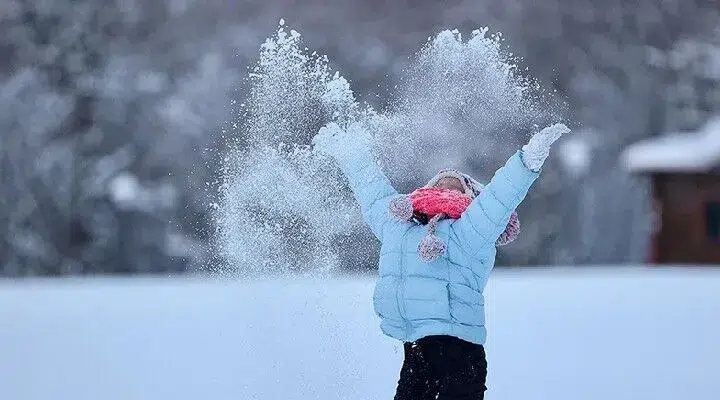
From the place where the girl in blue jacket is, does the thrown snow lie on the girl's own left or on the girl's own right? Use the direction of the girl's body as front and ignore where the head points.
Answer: on the girl's own right

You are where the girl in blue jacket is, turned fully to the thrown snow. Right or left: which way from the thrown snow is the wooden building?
right

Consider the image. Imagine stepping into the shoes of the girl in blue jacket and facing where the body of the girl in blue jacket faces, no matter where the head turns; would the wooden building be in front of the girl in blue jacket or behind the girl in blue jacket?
behind

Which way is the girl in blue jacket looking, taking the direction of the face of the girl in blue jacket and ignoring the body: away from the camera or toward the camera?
toward the camera

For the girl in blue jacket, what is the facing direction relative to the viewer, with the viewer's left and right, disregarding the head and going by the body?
facing the viewer and to the left of the viewer
